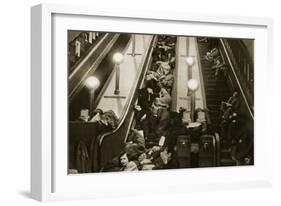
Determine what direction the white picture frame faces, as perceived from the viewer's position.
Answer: facing the viewer and to the right of the viewer
